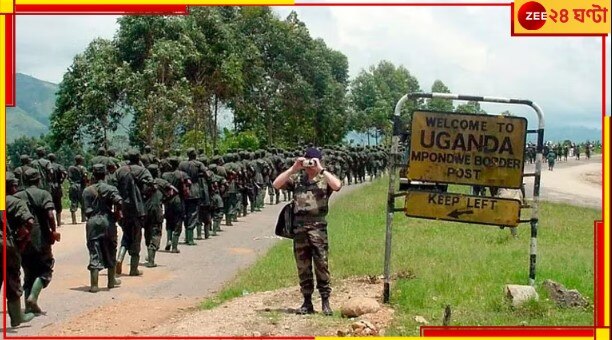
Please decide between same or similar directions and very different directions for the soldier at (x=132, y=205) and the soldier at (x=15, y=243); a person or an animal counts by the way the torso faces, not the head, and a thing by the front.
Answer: same or similar directions

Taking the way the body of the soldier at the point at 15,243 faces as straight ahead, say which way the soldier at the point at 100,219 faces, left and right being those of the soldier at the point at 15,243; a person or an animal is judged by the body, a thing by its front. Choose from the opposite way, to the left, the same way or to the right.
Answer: the same way

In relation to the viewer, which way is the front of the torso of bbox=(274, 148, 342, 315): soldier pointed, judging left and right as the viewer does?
facing the viewer

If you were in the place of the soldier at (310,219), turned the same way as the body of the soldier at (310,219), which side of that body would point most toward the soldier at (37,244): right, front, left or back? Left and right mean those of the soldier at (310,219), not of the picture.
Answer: right

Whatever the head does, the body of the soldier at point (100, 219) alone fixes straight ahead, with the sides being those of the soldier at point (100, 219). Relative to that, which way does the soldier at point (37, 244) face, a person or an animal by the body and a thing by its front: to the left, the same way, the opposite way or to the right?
the same way

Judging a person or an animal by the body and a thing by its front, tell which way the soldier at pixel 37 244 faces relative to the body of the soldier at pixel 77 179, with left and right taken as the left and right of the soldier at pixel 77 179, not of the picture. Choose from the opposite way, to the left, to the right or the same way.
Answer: the same way
